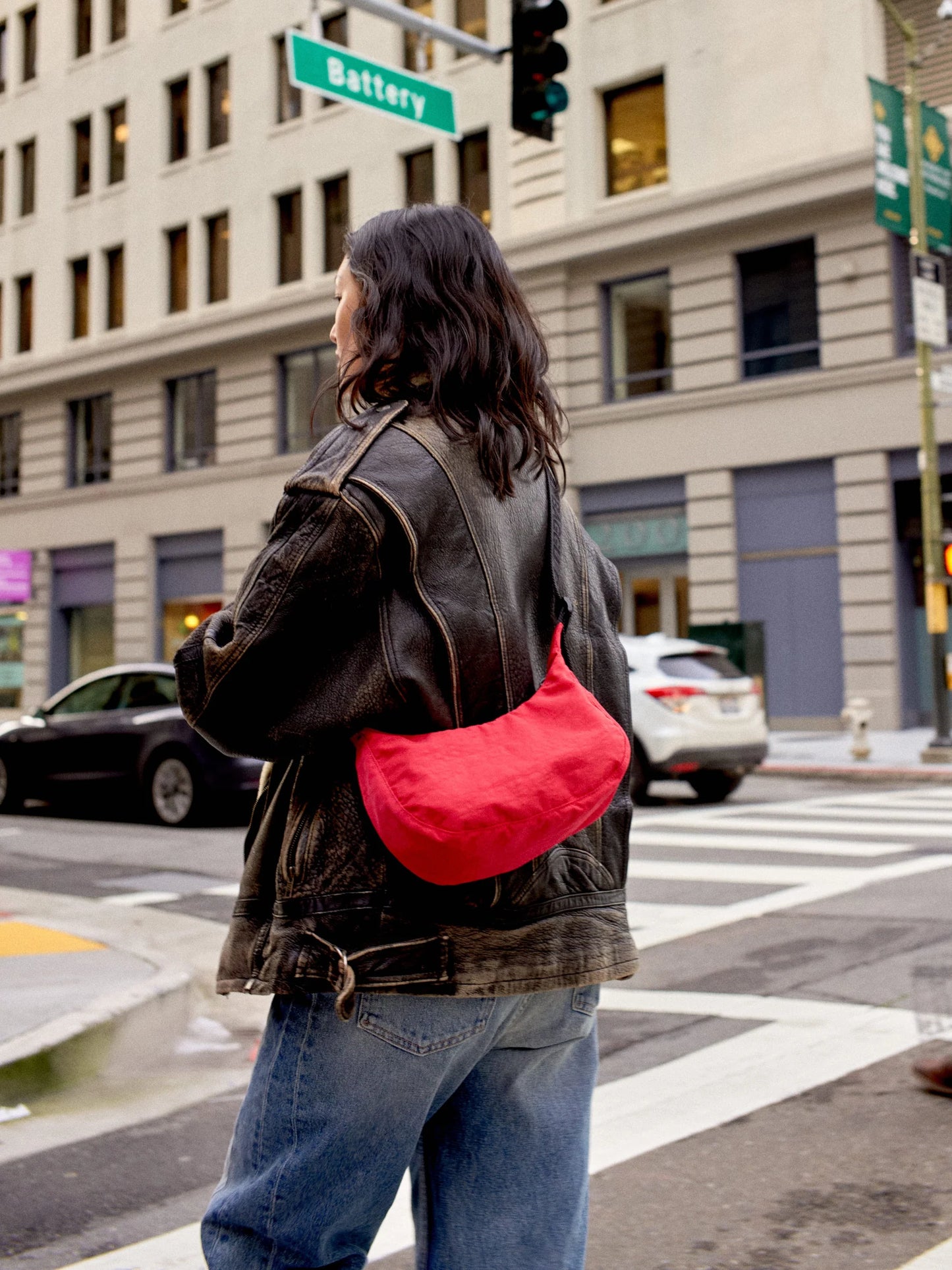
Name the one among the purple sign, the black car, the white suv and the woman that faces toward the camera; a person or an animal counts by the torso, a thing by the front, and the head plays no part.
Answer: the purple sign

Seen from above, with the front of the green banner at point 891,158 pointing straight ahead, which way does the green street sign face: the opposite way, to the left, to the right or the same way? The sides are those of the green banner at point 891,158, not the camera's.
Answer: the same way

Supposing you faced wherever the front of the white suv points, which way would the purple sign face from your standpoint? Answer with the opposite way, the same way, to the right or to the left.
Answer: the opposite way

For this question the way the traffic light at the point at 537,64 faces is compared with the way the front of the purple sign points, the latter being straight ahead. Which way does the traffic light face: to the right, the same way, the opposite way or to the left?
the same way

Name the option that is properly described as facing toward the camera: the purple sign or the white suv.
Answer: the purple sign

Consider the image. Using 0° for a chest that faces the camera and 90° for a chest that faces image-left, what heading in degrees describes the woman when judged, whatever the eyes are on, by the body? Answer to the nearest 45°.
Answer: approximately 135°

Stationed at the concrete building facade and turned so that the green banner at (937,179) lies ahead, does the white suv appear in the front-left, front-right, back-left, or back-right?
front-right

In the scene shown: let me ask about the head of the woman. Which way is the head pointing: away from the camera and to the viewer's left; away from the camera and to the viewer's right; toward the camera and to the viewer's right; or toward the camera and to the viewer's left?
away from the camera and to the viewer's left

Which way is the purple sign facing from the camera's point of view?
toward the camera

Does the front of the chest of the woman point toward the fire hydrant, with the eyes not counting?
no

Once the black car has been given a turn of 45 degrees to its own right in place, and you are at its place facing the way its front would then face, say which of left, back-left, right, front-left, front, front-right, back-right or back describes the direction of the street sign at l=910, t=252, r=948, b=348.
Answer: right

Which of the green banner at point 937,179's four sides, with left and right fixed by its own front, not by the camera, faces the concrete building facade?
back

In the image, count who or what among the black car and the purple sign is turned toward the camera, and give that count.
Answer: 1

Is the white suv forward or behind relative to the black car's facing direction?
behind

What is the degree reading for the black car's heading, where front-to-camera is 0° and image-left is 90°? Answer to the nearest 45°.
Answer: approximately 135°
